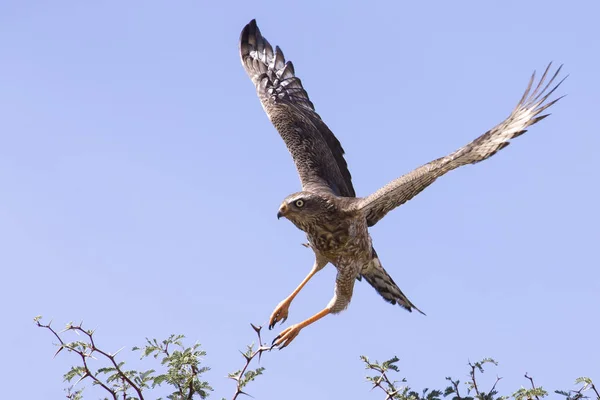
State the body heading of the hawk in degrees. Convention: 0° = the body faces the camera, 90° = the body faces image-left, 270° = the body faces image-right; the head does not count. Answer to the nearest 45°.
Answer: approximately 45°
